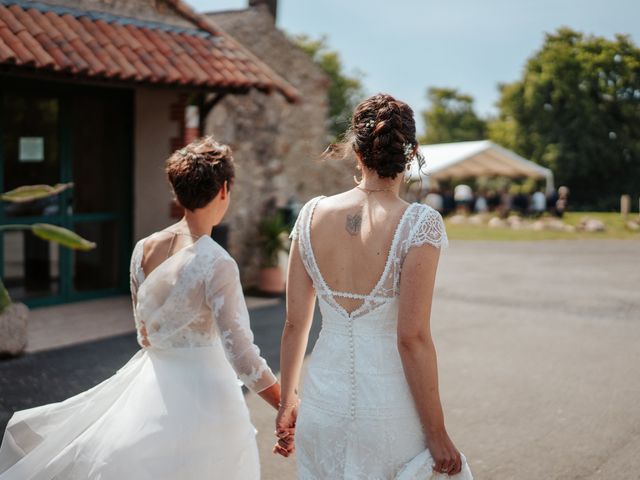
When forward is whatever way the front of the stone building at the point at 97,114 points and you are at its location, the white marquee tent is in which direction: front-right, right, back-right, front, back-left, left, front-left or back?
left

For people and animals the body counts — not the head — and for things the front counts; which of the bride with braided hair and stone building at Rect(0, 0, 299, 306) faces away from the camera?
the bride with braided hair

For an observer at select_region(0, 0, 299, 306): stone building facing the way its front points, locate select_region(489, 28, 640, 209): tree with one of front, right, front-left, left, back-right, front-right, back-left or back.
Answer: left

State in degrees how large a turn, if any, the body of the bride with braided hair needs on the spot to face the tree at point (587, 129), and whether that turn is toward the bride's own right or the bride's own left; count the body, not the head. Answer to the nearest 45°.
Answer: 0° — they already face it

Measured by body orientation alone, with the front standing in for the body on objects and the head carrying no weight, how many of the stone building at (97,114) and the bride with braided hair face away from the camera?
1

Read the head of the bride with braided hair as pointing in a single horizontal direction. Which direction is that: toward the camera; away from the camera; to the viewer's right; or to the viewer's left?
away from the camera

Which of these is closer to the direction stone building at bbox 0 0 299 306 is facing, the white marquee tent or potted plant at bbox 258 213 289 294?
the potted plant

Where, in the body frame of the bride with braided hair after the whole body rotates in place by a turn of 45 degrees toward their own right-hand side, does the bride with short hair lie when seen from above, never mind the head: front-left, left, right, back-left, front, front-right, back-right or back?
left

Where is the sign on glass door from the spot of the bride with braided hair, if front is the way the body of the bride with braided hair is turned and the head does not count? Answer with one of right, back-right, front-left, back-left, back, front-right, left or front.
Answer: front-left

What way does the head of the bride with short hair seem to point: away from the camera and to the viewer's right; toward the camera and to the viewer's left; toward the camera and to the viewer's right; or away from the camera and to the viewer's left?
away from the camera and to the viewer's right

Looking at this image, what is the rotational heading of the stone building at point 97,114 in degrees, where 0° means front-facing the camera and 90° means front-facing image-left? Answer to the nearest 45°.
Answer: approximately 315°

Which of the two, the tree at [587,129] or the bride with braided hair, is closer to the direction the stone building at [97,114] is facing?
the bride with braided hair

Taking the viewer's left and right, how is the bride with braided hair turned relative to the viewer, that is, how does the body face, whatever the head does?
facing away from the viewer

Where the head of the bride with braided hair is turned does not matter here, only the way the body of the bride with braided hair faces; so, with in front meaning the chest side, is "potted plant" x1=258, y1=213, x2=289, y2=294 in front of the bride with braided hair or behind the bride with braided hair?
in front

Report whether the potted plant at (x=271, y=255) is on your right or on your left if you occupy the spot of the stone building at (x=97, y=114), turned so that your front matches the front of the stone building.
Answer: on your left

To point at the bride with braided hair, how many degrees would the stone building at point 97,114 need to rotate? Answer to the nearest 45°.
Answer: approximately 45° to its right

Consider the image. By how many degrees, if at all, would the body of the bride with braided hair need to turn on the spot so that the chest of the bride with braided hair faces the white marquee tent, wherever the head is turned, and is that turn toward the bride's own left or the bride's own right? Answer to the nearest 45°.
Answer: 0° — they already face it

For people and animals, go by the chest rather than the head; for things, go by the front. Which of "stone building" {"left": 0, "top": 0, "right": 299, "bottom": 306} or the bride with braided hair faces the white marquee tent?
the bride with braided hair
